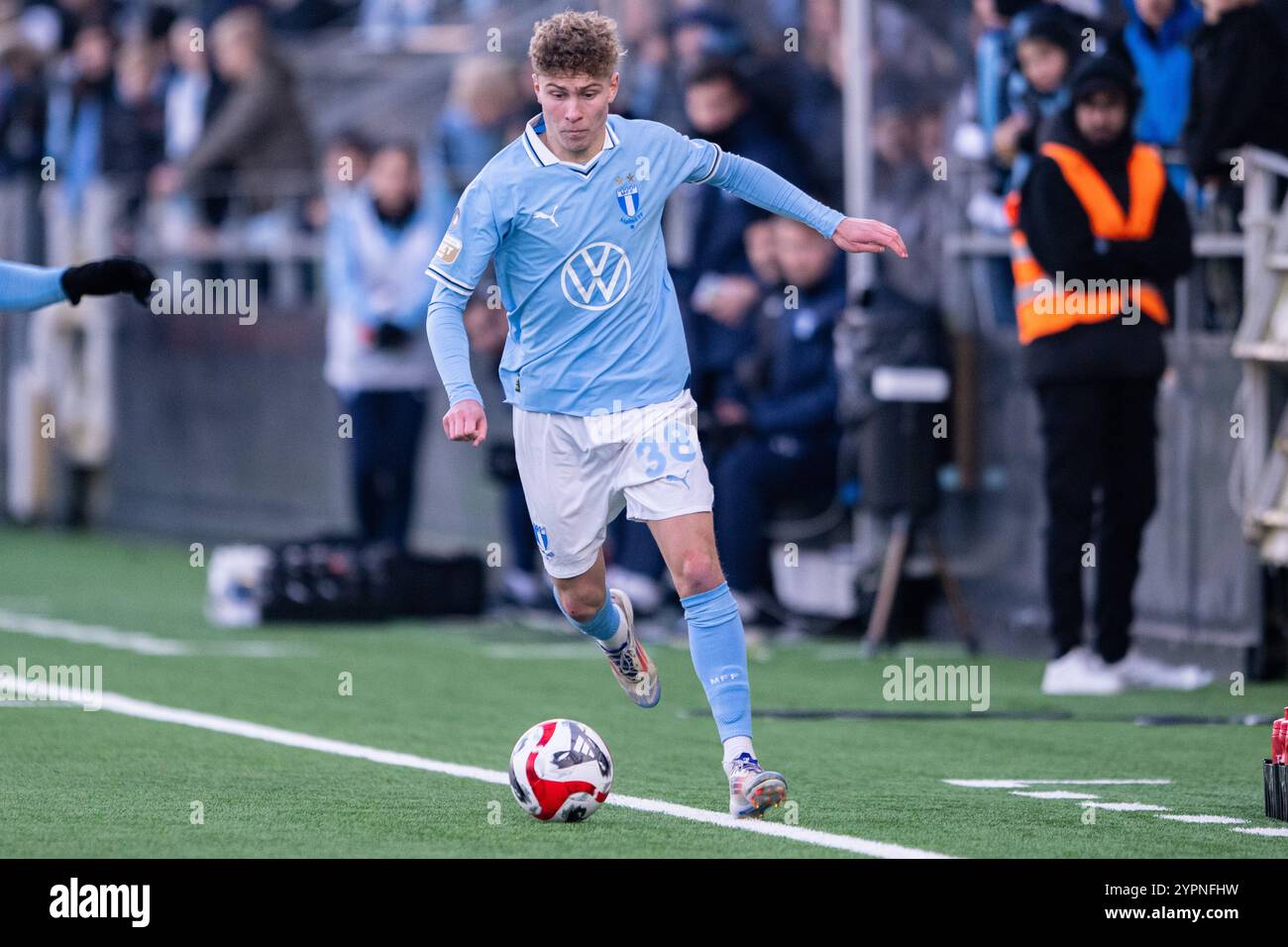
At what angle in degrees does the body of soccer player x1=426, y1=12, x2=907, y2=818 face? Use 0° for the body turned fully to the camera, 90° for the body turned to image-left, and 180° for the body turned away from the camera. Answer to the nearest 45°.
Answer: approximately 0°

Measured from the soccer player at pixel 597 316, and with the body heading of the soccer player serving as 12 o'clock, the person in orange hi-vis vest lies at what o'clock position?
The person in orange hi-vis vest is roughly at 7 o'clock from the soccer player.
